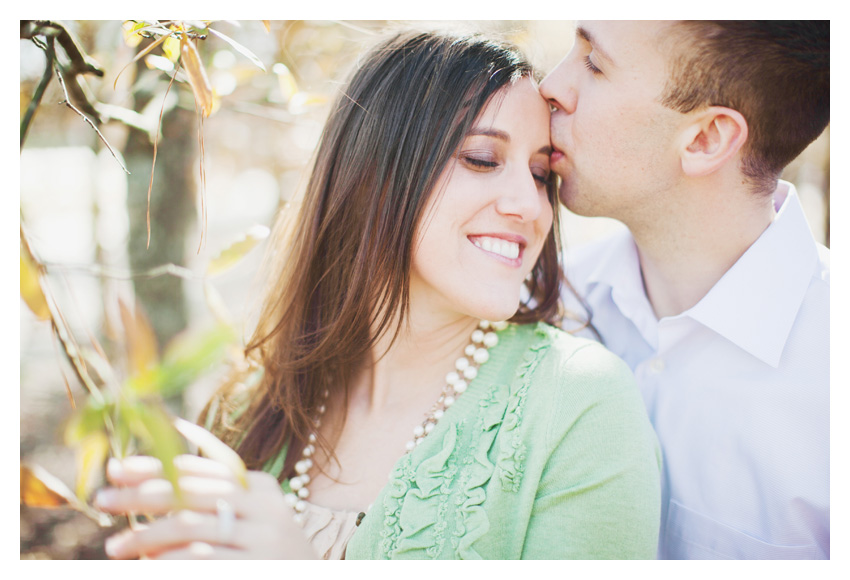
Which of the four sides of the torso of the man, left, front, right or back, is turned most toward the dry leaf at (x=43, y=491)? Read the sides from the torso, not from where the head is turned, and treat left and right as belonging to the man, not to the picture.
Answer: front

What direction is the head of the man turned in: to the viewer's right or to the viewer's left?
to the viewer's left

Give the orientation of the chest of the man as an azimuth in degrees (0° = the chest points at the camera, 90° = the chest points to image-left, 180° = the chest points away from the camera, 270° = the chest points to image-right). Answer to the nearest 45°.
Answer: approximately 45°

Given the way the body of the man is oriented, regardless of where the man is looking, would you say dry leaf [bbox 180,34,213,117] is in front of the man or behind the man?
in front

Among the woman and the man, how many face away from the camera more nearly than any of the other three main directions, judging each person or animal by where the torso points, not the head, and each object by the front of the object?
0

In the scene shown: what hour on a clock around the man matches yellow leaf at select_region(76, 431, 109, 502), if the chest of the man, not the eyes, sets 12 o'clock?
The yellow leaf is roughly at 12 o'clock from the man.

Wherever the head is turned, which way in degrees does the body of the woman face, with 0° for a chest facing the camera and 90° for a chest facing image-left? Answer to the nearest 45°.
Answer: approximately 45°
